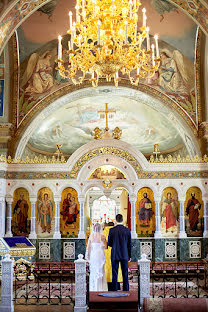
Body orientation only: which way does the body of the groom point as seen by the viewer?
away from the camera

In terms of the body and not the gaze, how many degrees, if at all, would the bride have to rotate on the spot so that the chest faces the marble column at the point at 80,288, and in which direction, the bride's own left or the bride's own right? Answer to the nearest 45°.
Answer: approximately 180°

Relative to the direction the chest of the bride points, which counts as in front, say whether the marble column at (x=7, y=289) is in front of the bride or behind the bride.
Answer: behind

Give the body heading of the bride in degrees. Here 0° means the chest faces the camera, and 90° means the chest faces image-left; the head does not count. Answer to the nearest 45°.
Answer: approximately 180°

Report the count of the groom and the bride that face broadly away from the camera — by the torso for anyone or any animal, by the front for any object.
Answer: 2
